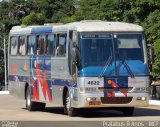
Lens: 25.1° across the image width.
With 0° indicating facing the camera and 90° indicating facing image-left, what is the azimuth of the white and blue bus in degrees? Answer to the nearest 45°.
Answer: approximately 315°
